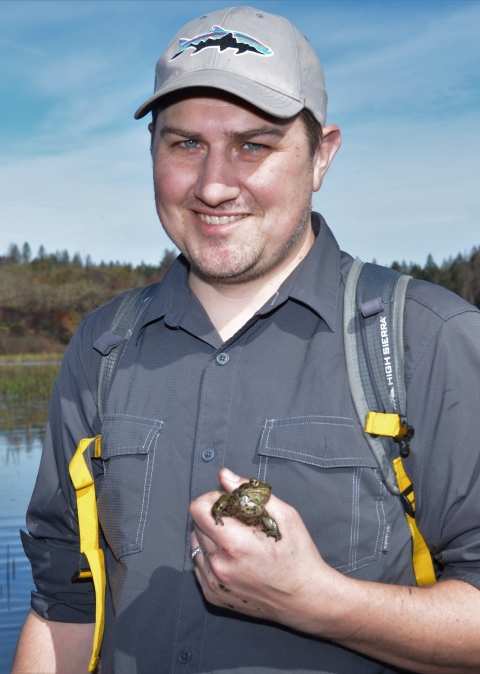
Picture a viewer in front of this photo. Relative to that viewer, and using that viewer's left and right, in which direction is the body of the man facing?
facing the viewer and to the left of the viewer
